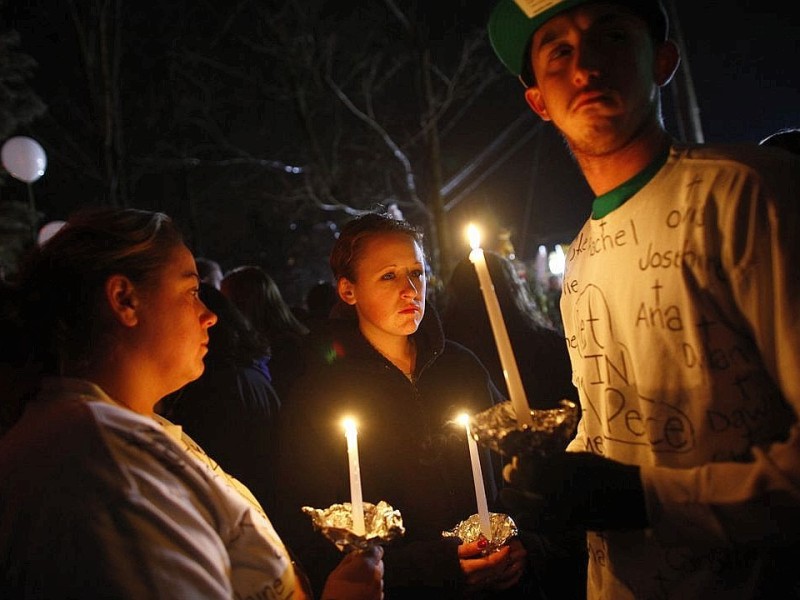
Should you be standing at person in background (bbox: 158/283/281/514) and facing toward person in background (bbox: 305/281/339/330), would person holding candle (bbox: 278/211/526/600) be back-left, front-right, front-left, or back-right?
back-right

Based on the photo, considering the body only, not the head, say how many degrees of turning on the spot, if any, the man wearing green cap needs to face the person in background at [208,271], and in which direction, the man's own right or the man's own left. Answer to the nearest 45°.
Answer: approximately 90° to the man's own right

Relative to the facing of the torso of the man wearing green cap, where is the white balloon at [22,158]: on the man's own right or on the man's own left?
on the man's own right

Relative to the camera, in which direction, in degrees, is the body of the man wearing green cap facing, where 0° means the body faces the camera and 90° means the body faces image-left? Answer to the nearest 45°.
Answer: approximately 45°

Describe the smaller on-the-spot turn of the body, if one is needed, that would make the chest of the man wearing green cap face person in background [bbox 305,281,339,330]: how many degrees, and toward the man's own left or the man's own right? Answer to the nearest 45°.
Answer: approximately 90° to the man's own right

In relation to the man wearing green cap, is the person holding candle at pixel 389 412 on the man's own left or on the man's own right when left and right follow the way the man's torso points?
on the man's own right

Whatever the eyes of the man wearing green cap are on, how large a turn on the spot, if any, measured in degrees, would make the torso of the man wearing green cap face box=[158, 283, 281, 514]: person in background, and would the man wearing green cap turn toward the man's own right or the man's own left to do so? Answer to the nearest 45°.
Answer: approximately 90° to the man's own right

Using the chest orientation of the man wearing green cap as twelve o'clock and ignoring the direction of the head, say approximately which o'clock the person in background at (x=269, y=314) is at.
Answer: The person in background is roughly at 3 o'clock from the man wearing green cap.
